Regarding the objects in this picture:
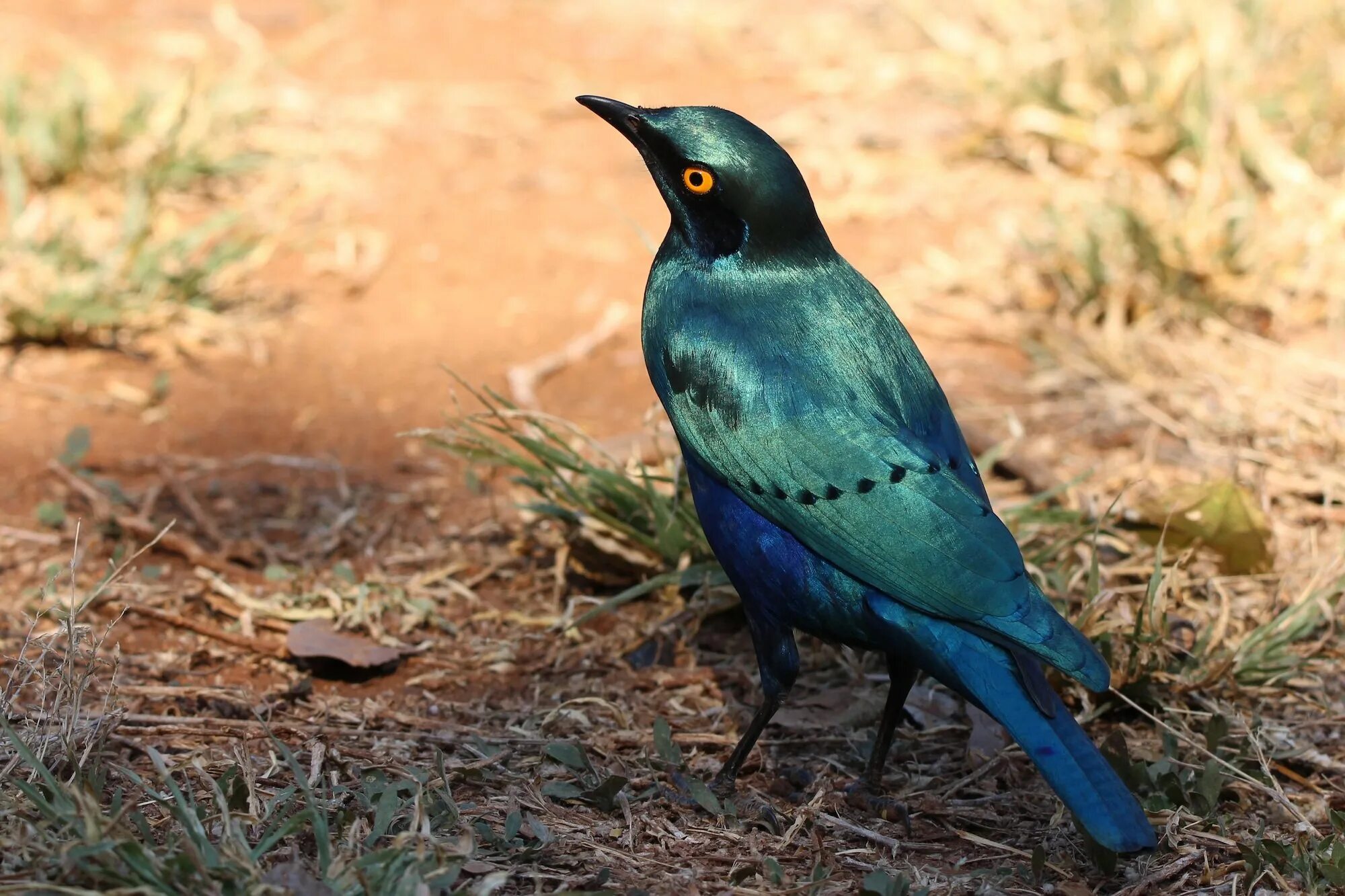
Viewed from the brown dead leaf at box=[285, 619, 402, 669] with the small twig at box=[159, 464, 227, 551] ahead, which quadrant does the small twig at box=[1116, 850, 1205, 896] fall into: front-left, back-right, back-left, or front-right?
back-right

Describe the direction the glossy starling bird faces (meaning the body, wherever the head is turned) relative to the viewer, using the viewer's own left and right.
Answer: facing away from the viewer and to the left of the viewer

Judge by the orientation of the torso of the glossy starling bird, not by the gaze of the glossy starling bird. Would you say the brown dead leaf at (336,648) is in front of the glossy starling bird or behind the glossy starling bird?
in front

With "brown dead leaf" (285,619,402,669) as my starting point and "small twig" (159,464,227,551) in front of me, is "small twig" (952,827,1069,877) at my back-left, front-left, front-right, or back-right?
back-right

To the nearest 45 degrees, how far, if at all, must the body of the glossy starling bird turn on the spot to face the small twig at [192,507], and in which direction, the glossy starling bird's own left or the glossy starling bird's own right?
0° — it already faces it
